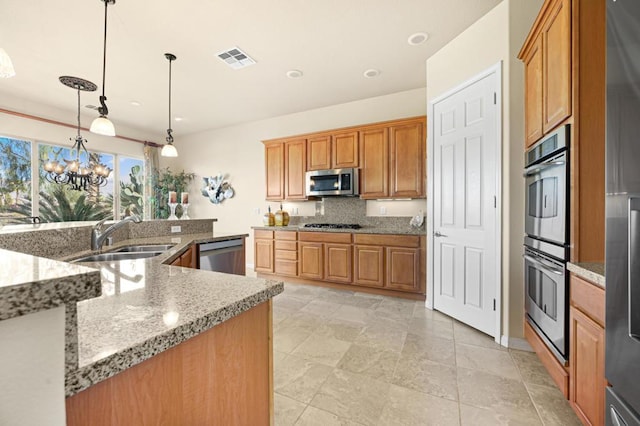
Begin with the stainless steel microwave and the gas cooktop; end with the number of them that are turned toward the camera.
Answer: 2

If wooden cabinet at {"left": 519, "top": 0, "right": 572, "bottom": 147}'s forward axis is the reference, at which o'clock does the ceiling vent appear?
The ceiling vent is roughly at 1 o'clock from the wooden cabinet.

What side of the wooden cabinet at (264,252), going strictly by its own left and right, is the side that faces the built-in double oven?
left

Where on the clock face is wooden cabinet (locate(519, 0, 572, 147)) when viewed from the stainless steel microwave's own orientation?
The wooden cabinet is roughly at 11 o'clock from the stainless steel microwave.

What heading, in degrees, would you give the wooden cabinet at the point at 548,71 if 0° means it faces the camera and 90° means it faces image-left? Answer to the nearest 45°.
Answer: approximately 45°

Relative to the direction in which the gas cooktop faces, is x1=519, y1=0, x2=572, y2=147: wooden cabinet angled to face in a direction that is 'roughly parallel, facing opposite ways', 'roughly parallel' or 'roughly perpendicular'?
roughly perpendicular

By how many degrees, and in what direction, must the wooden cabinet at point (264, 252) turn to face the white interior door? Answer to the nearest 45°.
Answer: approximately 90° to its left

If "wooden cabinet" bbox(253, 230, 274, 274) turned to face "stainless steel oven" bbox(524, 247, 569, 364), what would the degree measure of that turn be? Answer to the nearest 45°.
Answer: approximately 90° to its left

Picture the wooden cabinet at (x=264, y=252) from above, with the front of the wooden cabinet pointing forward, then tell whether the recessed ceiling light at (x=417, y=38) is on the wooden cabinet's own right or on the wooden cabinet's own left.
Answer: on the wooden cabinet's own left

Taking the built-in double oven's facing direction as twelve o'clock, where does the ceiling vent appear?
The ceiling vent is roughly at 1 o'clock from the built-in double oven.
